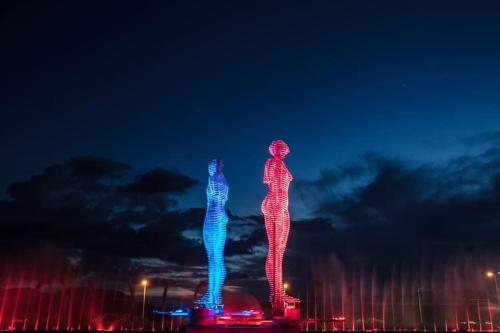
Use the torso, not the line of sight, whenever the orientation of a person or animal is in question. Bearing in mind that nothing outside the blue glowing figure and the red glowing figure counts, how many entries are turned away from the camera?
0
